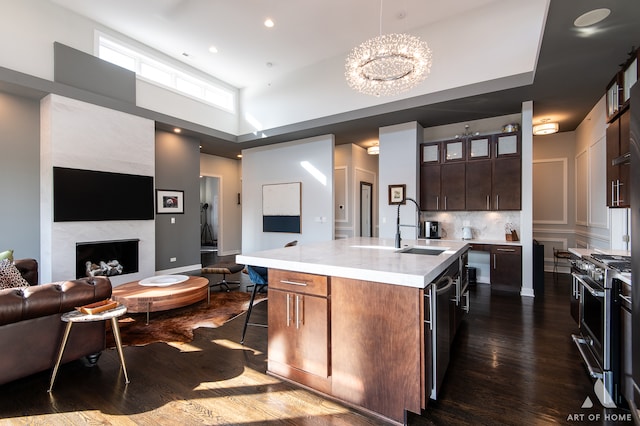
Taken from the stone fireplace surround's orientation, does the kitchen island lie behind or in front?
in front

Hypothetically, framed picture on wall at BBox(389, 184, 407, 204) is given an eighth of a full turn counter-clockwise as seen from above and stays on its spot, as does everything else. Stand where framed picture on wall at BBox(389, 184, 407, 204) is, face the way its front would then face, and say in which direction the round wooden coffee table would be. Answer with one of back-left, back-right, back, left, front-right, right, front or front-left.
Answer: right

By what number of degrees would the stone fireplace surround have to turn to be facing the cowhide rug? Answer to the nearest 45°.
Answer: approximately 45° to its right

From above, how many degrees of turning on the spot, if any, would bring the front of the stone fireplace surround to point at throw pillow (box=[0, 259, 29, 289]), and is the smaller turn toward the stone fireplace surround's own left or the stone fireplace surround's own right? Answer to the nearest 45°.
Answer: approximately 45° to the stone fireplace surround's own right

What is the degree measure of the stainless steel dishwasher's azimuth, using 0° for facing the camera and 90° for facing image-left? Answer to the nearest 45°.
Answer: approximately 270°

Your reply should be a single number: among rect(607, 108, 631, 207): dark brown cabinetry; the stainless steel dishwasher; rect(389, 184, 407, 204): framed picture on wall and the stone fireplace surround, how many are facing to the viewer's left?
1

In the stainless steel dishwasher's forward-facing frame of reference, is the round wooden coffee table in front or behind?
behind

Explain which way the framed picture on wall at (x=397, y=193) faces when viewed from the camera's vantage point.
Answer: facing the viewer

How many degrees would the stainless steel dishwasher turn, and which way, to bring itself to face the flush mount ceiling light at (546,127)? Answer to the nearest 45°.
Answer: approximately 90° to its left

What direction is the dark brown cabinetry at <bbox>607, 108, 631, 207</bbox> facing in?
to the viewer's left

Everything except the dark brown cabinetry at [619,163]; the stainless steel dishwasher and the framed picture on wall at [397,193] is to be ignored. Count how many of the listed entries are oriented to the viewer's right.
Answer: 1

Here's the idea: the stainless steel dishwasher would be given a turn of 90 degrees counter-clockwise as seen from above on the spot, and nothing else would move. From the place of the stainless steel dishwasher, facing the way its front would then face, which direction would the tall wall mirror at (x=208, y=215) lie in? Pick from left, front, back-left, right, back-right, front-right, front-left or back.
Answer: front-left

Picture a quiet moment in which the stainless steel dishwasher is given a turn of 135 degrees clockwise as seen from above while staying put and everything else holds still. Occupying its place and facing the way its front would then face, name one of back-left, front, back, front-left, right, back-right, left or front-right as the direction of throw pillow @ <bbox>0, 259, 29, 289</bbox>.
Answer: front-right

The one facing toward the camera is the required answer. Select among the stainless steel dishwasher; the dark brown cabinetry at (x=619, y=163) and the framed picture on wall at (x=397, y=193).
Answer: the framed picture on wall

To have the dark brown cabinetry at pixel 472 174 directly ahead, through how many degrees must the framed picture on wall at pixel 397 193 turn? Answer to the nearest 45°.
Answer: approximately 90° to its left
